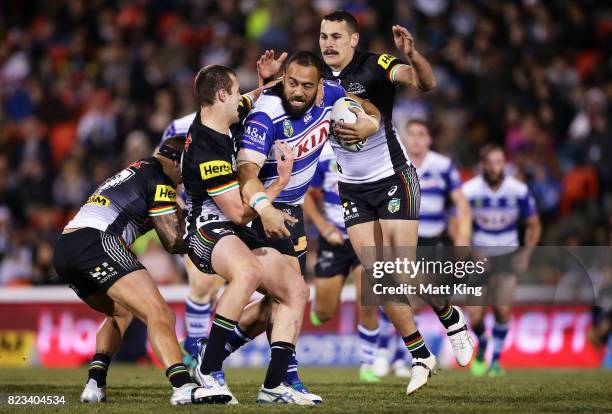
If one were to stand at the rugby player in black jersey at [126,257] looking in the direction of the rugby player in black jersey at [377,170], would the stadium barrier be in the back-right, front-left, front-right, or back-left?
front-left

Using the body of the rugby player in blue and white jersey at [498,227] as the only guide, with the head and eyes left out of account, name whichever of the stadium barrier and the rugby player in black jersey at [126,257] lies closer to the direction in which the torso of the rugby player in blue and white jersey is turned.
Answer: the rugby player in black jersey

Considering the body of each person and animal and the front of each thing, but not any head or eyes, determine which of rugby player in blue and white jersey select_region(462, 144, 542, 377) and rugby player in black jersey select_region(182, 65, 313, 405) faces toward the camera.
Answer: the rugby player in blue and white jersey

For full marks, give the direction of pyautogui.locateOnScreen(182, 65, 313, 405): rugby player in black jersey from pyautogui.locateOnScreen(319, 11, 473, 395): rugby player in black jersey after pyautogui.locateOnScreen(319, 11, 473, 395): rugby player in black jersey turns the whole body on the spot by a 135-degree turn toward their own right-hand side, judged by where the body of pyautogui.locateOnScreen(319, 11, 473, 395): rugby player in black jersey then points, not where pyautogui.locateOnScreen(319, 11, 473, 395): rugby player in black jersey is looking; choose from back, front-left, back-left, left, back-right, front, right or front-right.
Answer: back-left

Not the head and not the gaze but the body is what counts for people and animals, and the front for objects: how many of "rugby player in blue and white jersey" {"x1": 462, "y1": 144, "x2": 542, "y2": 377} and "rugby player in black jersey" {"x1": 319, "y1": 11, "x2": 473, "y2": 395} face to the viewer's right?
0

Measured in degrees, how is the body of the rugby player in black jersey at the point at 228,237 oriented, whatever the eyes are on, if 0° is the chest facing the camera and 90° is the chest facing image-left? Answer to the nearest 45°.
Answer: approximately 270°

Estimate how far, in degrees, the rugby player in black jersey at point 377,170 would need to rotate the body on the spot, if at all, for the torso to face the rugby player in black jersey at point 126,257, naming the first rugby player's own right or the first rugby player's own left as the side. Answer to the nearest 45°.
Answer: approximately 90° to the first rugby player's own right

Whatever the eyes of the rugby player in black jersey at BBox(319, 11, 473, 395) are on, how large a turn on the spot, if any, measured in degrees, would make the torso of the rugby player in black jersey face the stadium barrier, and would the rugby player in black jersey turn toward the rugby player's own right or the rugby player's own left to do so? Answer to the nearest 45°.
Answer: approximately 135° to the rugby player's own right

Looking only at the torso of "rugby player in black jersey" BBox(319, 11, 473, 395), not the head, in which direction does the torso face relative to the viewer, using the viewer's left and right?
facing the viewer and to the left of the viewer

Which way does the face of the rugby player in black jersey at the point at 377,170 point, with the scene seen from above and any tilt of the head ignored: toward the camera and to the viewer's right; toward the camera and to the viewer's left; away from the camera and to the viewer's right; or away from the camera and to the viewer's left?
toward the camera and to the viewer's left

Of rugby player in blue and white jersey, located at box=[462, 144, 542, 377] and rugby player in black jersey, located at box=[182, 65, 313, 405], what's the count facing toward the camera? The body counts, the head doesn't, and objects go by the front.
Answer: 1

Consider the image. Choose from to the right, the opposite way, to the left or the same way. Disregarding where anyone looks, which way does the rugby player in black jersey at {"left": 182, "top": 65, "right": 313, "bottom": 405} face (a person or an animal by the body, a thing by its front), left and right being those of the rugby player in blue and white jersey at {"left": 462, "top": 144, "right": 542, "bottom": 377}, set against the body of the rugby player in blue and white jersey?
to the left

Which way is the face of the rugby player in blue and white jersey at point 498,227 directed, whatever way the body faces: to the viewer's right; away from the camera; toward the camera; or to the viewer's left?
toward the camera

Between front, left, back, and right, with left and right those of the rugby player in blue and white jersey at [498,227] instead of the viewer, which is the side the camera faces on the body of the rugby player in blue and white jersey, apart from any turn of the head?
front
